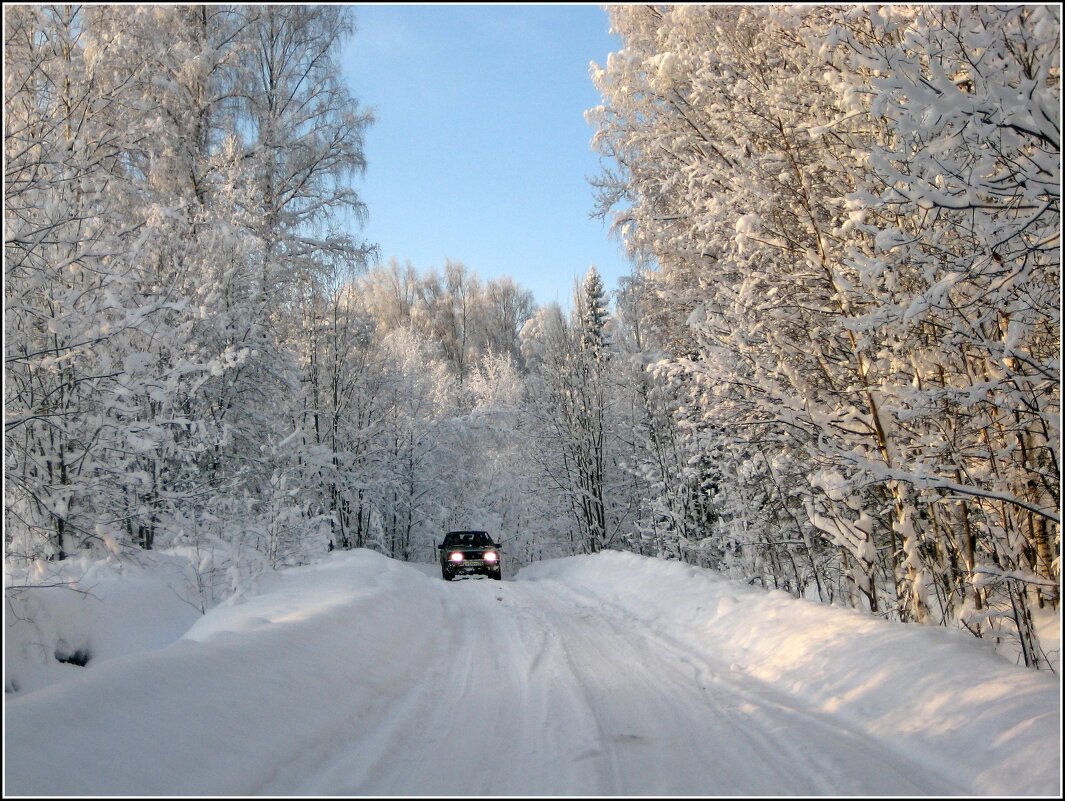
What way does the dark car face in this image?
toward the camera
